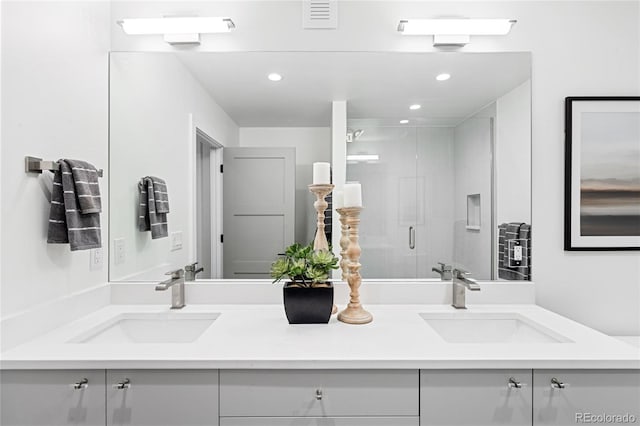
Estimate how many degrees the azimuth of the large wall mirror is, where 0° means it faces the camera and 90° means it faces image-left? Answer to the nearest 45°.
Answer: approximately 0°

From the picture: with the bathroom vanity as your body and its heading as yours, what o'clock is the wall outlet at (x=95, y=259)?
The wall outlet is roughly at 4 o'clock from the bathroom vanity.

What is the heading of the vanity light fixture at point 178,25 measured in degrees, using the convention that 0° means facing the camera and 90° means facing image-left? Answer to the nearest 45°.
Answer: approximately 0°
